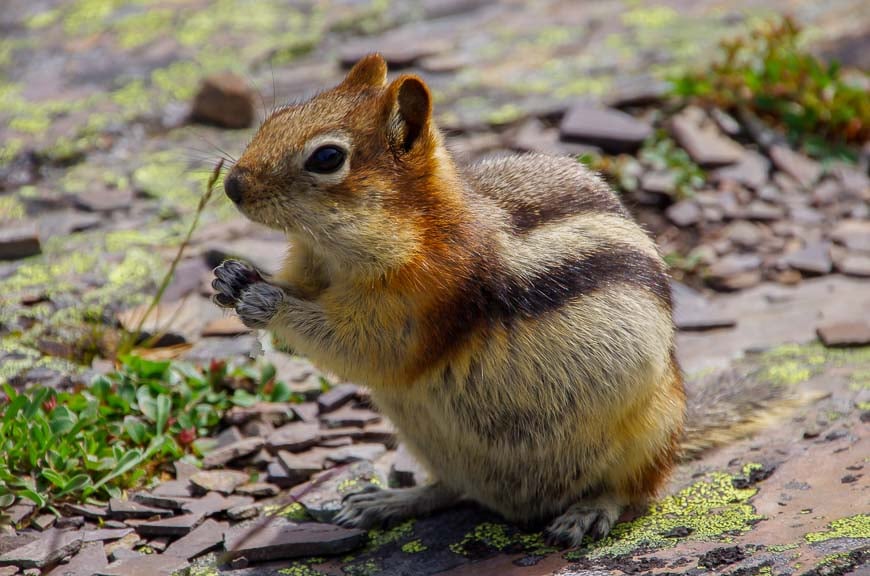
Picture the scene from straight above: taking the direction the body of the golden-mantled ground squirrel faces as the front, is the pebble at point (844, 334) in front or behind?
behind

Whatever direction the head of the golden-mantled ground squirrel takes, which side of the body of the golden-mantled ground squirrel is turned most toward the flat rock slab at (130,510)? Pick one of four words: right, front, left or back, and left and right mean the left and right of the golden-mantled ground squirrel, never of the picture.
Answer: front

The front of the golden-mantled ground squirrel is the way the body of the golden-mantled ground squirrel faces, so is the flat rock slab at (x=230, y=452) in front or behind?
in front

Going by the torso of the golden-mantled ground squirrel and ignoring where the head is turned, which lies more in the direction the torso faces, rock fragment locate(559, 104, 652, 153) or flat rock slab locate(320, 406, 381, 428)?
the flat rock slab

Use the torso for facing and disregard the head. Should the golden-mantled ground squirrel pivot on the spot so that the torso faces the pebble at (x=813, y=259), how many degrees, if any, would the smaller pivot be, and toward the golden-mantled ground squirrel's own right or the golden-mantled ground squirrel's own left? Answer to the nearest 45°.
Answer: approximately 135° to the golden-mantled ground squirrel's own right

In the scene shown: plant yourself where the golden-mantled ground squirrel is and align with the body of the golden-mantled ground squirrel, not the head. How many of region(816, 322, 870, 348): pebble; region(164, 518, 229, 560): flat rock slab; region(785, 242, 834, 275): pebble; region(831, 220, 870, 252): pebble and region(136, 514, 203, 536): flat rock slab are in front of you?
2

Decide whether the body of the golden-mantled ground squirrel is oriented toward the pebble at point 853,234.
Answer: no

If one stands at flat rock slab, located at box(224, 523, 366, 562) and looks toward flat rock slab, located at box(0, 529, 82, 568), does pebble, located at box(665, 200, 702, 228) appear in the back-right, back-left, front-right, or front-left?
back-right

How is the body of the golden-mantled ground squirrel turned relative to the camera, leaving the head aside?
to the viewer's left

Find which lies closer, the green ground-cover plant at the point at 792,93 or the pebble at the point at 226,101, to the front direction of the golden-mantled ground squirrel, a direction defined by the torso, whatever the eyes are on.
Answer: the pebble

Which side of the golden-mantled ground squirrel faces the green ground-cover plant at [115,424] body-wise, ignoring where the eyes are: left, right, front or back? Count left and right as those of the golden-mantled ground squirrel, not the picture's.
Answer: front

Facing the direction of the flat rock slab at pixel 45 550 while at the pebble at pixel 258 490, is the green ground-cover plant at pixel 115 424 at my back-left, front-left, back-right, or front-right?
front-right

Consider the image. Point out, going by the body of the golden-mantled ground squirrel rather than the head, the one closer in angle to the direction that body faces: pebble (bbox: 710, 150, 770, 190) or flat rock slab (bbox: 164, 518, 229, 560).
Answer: the flat rock slab

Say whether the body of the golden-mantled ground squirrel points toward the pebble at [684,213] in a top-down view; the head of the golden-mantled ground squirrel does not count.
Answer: no

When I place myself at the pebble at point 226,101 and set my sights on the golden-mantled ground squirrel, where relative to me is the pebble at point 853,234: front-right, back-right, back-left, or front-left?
front-left

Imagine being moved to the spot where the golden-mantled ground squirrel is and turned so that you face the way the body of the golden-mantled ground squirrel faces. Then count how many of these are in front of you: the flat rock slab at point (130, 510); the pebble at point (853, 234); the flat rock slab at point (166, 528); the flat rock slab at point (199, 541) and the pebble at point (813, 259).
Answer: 3

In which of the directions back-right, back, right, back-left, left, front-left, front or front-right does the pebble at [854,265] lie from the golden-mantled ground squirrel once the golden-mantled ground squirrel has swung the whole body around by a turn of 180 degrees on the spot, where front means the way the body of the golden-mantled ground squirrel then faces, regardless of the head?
front-left
